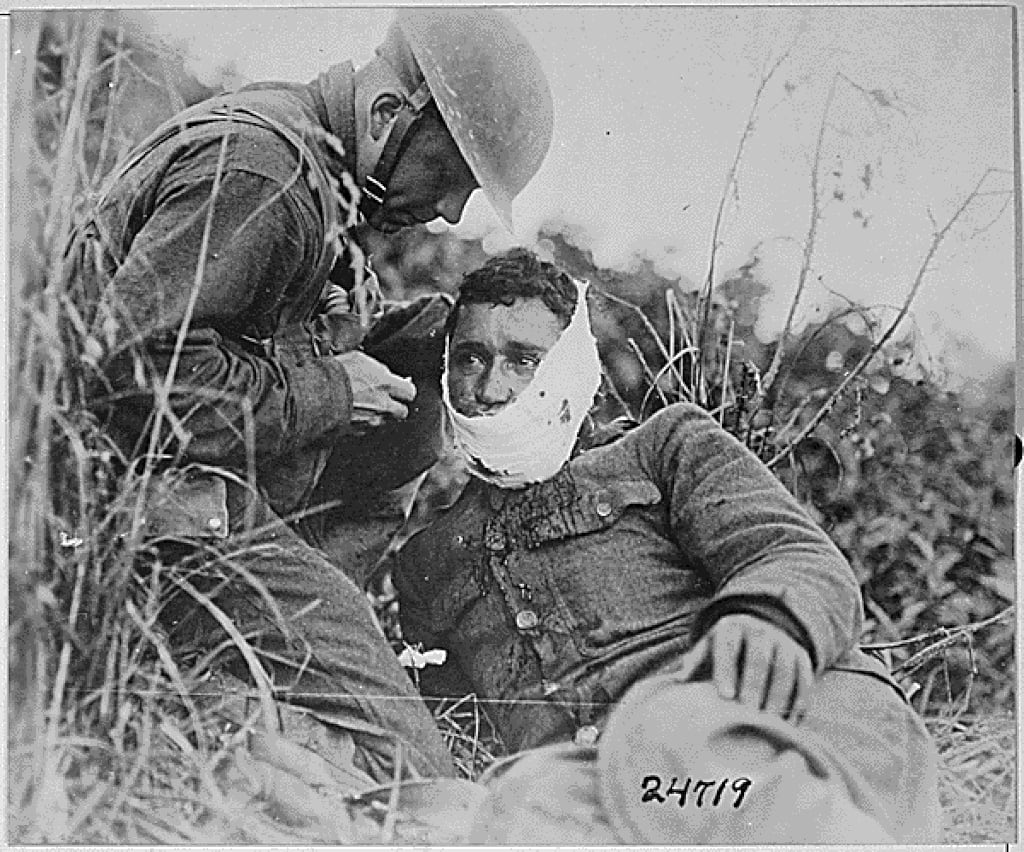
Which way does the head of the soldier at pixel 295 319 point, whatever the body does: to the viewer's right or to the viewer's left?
to the viewer's right

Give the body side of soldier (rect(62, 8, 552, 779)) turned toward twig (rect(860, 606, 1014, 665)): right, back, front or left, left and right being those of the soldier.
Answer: front

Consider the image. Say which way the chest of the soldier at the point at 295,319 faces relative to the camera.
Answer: to the viewer's right

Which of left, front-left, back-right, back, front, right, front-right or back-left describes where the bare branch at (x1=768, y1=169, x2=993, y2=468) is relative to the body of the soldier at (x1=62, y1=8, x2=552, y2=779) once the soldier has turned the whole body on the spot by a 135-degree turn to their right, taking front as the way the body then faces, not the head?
back-left
